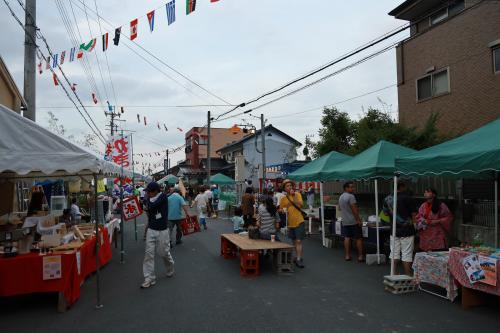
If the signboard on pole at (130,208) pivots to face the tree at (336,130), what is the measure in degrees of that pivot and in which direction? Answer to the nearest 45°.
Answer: approximately 135° to its left

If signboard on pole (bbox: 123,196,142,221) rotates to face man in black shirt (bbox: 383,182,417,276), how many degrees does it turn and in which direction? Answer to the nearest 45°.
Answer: approximately 45° to its left

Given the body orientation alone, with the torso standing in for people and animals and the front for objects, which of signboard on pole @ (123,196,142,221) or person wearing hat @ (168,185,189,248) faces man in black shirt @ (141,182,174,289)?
the signboard on pole

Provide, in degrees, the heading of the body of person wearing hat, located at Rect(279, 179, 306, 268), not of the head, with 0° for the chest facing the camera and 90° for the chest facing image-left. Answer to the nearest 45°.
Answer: approximately 0°

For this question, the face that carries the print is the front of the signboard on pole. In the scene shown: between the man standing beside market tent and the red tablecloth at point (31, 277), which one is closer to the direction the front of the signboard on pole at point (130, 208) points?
the red tablecloth

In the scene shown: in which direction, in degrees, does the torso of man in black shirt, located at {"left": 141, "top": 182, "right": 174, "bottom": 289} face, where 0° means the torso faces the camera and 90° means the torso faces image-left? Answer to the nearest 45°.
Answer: approximately 45°

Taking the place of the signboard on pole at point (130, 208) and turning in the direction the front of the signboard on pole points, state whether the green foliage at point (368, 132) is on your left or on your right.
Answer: on your left

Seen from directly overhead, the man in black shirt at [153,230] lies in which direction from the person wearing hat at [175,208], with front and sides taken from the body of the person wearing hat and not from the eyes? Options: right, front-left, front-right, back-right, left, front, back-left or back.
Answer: back

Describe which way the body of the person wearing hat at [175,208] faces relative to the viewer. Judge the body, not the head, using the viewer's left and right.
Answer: facing away from the viewer

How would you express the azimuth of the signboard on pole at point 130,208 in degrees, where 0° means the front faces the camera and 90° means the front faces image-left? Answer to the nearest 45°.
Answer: approximately 0°
